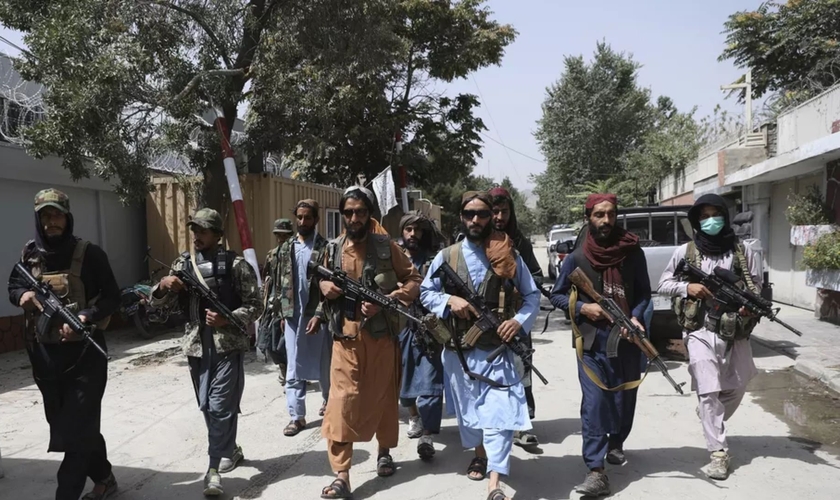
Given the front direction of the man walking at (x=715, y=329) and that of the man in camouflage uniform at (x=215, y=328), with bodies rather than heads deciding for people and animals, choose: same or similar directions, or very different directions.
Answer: same or similar directions

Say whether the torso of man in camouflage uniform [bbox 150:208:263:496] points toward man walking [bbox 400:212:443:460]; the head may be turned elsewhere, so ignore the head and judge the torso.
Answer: no

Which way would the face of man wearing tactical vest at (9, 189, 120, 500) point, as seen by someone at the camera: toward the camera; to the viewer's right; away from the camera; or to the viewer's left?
toward the camera

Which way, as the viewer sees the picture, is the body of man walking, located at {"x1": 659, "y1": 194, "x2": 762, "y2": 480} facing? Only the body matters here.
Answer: toward the camera

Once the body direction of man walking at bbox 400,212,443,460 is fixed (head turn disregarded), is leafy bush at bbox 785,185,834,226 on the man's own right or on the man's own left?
on the man's own left

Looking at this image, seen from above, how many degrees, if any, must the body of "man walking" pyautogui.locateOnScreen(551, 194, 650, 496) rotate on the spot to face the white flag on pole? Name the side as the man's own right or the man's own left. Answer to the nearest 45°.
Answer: approximately 135° to the man's own right

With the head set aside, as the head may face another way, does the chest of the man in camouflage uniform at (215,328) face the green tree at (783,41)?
no

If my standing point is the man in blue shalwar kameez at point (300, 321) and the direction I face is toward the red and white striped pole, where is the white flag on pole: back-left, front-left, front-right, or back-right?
front-right

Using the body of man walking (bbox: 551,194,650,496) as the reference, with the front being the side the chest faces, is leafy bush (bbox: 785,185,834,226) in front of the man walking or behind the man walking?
behind

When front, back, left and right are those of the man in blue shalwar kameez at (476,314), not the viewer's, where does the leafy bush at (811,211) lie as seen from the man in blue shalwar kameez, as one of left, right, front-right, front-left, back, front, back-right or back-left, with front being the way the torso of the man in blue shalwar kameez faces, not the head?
back-left

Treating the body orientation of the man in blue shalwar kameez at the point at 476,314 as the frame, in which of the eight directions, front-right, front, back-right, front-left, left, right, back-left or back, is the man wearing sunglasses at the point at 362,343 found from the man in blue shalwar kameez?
right

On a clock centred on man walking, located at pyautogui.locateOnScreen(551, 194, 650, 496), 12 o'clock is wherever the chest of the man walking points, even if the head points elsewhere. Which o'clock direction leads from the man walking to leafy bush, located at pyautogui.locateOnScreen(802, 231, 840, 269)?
The leafy bush is roughly at 7 o'clock from the man walking.

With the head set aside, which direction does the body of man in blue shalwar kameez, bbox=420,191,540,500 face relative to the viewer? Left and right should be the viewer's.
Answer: facing the viewer

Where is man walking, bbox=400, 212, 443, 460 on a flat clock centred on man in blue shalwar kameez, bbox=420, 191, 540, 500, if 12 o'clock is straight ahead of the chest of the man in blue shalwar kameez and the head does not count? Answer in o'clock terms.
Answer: The man walking is roughly at 5 o'clock from the man in blue shalwar kameez.

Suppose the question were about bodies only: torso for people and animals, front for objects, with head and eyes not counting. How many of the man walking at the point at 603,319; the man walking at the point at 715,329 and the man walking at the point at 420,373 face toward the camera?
3

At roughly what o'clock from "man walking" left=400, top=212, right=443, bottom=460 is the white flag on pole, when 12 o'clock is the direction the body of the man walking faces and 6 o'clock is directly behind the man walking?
The white flag on pole is roughly at 6 o'clock from the man walking.

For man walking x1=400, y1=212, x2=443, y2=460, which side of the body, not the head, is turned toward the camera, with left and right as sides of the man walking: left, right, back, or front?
front

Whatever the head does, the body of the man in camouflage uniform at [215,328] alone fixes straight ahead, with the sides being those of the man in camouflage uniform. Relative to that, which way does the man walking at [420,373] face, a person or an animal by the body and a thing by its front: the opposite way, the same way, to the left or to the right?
the same way

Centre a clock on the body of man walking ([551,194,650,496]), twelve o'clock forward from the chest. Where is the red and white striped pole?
The red and white striped pole is roughly at 4 o'clock from the man walking.

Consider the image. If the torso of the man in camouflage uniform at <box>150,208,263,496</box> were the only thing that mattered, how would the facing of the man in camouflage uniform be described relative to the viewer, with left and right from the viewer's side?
facing the viewer and to the left of the viewer

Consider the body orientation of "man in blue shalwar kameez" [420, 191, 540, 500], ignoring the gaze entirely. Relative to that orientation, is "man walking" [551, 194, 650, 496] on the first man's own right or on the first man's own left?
on the first man's own left
